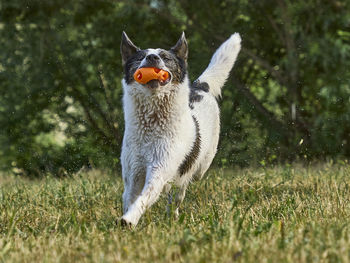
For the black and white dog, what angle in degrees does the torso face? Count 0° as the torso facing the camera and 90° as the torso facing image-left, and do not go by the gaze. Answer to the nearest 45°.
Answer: approximately 45°
